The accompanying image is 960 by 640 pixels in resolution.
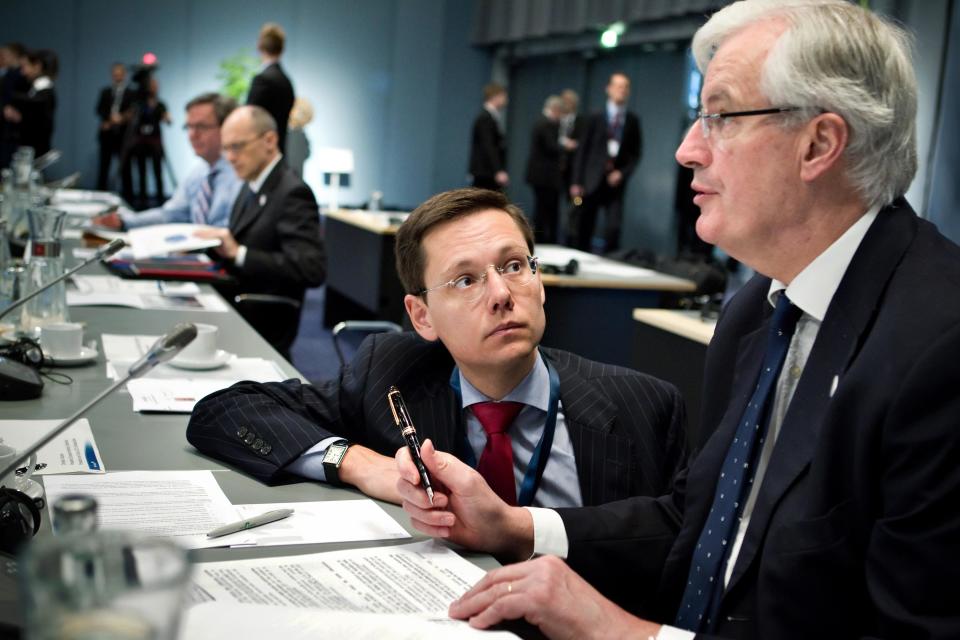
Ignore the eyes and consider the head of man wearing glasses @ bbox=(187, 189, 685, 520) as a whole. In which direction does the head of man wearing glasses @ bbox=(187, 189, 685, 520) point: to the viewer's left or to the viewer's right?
to the viewer's right

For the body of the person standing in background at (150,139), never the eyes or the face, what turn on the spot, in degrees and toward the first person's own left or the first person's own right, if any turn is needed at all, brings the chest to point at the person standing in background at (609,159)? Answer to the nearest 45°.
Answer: approximately 45° to the first person's own left

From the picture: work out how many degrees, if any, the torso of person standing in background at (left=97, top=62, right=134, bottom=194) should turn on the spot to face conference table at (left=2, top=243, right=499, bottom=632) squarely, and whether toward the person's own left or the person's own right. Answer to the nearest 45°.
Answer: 0° — they already face it

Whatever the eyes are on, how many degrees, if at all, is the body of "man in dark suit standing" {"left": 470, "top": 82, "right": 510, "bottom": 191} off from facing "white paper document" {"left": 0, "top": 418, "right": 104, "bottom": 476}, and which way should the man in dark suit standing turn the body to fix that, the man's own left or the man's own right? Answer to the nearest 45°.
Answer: approximately 90° to the man's own right

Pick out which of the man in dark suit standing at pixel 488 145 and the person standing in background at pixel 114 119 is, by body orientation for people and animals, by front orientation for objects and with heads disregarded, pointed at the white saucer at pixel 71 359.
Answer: the person standing in background

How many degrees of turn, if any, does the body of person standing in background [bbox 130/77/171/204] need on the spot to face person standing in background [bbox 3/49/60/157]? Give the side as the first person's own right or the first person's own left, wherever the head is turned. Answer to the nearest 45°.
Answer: approximately 45° to the first person's own right

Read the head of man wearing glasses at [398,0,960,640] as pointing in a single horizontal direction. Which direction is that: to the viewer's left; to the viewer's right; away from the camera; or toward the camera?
to the viewer's left

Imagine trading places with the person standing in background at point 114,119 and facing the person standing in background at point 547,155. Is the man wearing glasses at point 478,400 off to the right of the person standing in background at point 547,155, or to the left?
right
